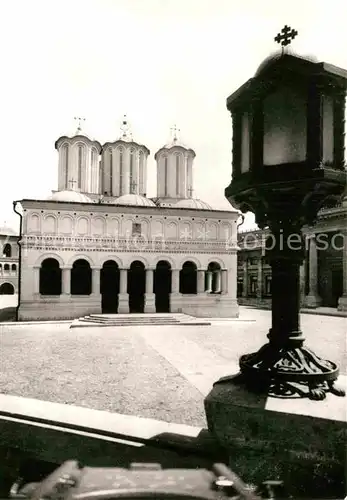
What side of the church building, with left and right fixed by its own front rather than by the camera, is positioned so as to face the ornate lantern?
front

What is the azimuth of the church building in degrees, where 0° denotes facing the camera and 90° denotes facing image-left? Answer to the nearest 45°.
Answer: approximately 0°
